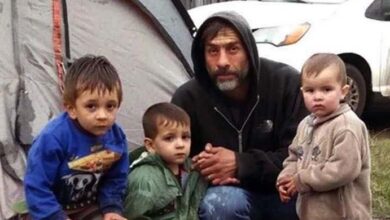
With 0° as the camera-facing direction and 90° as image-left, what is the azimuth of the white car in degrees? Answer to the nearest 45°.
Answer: approximately 45°

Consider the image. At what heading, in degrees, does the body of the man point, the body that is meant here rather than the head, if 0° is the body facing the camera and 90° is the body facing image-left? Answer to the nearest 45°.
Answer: approximately 0°

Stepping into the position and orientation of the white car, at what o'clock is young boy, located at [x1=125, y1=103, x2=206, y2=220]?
The young boy is roughly at 11 o'clock from the white car.

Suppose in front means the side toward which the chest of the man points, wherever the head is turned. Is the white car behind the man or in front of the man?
behind

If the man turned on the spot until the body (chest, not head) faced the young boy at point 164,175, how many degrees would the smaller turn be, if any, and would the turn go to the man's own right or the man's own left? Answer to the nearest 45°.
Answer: approximately 45° to the man's own right

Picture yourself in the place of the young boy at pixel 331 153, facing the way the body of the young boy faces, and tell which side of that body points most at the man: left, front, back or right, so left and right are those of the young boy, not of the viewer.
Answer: right

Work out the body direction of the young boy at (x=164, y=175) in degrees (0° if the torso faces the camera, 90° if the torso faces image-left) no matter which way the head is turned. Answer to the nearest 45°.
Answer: approximately 315°
